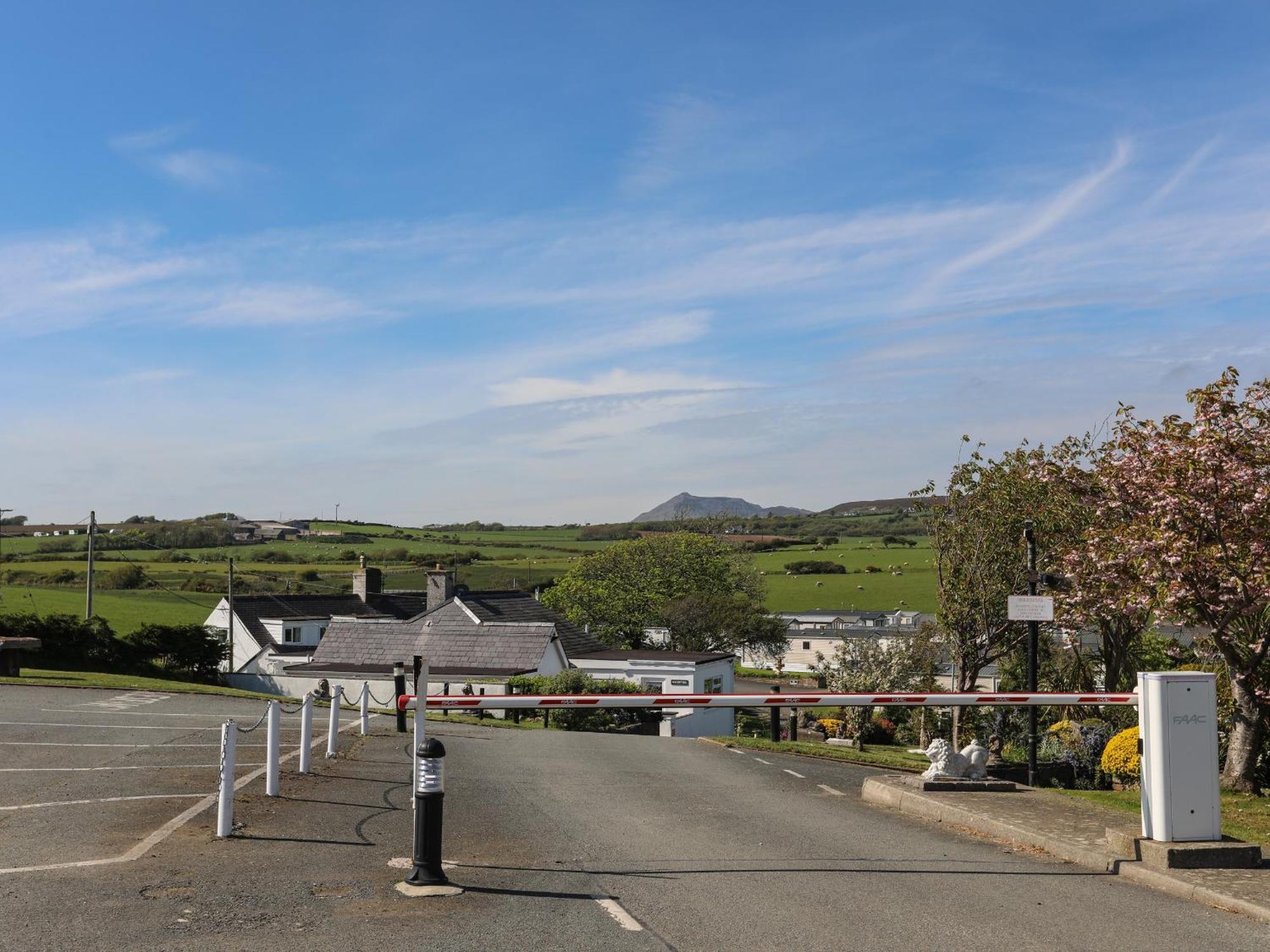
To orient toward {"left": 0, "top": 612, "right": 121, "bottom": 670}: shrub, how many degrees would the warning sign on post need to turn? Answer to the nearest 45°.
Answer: approximately 135° to its right

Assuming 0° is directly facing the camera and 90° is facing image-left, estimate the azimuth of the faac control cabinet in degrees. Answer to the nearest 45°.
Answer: approximately 0°

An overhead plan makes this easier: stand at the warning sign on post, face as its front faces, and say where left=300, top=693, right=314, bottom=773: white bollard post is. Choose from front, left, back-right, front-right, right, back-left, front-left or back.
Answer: front-right

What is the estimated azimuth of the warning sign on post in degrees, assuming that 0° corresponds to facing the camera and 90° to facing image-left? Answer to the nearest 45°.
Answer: approximately 0°

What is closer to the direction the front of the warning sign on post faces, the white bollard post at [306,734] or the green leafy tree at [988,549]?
the white bollard post
